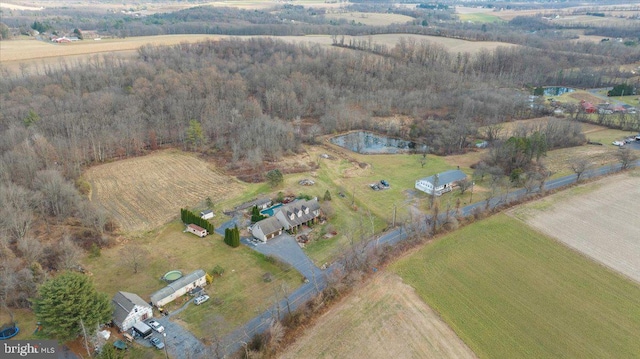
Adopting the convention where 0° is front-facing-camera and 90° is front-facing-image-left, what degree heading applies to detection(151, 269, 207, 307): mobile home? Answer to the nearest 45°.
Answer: approximately 315°

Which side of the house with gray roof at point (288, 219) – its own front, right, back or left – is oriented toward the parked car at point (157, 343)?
right

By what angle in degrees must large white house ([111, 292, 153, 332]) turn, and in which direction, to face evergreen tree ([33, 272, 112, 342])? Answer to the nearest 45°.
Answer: approximately 135° to its right

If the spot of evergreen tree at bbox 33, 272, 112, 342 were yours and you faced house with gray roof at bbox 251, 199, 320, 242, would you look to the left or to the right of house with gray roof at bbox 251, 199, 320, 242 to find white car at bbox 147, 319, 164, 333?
right

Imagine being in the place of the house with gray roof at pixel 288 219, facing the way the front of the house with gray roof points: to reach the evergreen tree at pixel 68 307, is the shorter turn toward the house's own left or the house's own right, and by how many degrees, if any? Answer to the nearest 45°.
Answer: approximately 90° to the house's own right

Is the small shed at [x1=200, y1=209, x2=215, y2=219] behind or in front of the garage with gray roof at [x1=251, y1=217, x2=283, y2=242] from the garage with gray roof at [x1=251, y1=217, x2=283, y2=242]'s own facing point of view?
behind

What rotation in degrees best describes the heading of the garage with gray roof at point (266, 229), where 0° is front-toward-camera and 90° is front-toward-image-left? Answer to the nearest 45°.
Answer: approximately 315°

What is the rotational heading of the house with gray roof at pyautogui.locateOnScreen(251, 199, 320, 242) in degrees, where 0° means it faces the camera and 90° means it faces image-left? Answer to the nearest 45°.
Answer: approximately 315°

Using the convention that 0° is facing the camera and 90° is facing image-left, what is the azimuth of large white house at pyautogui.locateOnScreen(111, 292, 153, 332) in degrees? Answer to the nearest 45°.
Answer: approximately 315°

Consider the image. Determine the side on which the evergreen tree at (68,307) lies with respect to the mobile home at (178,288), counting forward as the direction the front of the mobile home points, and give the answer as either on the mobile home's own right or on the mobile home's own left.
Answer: on the mobile home's own right
